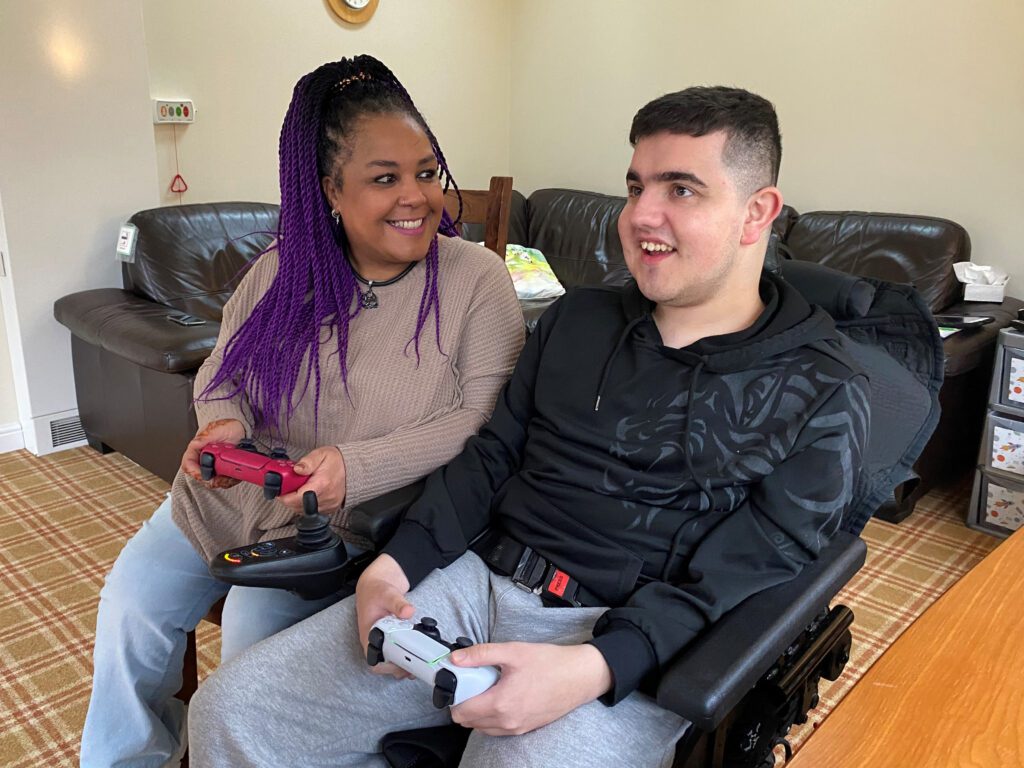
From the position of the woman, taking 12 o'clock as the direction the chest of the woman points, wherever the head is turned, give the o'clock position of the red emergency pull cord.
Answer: The red emergency pull cord is roughly at 4 o'clock from the woman.

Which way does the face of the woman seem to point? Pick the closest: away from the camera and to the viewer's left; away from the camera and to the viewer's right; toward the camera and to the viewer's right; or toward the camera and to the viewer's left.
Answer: toward the camera and to the viewer's right

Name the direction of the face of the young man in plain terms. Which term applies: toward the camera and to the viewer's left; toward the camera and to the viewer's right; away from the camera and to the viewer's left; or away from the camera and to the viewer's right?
toward the camera and to the viewer's left

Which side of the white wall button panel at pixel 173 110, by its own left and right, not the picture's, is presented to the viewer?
front

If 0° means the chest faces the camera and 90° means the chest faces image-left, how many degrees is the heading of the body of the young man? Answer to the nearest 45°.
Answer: approximately 45°

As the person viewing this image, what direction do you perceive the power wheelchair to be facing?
facing the viewer and to the left of the viewer

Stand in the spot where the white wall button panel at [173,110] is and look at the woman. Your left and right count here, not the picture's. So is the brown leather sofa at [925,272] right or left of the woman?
left

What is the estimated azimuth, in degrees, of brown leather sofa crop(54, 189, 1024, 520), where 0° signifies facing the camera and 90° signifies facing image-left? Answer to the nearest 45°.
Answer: approximately 0°

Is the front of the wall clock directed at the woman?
yes

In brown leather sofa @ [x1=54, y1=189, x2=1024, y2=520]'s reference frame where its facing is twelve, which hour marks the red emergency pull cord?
The red emergency pull cord is roughly at 5 o'clock from the brown leather sofa.

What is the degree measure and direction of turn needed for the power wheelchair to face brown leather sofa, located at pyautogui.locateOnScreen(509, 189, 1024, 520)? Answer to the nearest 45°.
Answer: approximately 135° to its right

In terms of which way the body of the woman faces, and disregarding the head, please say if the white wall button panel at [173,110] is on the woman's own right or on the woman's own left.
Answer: on the woman's own right

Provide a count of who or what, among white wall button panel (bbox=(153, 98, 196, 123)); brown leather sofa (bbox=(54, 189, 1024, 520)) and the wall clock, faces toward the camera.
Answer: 3

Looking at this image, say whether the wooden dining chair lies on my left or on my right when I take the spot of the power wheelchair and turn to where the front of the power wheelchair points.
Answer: on my right

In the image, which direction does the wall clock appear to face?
toward the camera

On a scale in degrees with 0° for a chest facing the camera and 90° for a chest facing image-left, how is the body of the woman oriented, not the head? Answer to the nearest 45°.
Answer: approximately 45°
